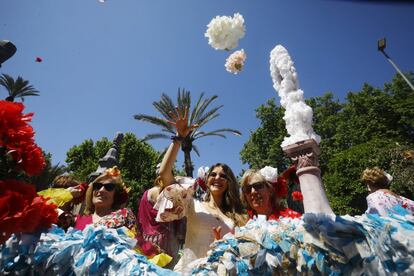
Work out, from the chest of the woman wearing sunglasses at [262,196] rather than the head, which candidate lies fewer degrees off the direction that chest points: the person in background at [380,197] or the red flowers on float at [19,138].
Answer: the red flowers on float

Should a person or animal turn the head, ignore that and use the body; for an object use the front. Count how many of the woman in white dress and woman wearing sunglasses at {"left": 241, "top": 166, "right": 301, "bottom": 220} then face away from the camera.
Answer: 0

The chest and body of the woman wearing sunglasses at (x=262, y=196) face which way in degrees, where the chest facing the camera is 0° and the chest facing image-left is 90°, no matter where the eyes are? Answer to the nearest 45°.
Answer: approximately 45°

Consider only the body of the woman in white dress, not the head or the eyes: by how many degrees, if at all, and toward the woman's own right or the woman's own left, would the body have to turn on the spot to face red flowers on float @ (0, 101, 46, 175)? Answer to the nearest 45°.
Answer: approximately 45° to the woman's own right

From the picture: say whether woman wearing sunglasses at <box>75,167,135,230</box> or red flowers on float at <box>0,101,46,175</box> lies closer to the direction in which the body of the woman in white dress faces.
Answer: the red flowers on float

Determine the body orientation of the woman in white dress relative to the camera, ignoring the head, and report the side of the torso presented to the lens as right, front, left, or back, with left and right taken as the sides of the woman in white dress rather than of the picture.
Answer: front

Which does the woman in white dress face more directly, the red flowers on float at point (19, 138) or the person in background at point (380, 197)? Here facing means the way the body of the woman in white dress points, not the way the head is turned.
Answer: the red flowers on float
